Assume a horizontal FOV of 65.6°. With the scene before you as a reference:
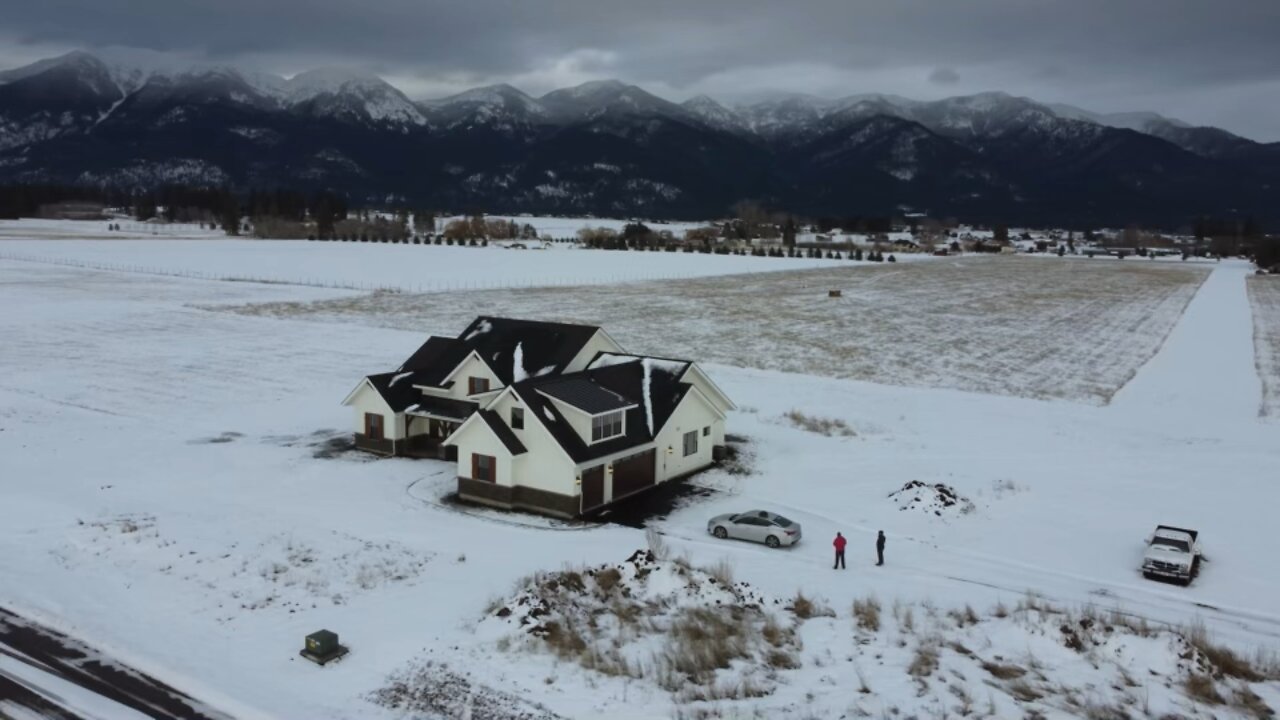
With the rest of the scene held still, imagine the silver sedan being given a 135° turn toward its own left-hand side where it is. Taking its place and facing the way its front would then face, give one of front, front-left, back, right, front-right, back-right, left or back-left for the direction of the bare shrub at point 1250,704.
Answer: front-left

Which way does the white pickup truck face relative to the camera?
toward the camera

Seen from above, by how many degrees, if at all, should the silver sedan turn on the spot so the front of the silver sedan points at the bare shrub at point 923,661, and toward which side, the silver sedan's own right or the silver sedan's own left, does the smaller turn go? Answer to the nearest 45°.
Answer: approximately 135° to the silver sedan's own left

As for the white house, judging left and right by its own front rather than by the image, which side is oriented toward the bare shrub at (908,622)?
left

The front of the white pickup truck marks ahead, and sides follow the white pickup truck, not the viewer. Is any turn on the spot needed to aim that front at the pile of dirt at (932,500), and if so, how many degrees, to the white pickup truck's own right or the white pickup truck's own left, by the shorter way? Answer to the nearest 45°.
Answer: approximately 135° to the white pickup truck's own right

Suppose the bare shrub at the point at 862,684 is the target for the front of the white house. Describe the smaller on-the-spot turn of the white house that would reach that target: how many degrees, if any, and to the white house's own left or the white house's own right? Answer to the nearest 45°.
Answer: approximately 45° to the white house's own left

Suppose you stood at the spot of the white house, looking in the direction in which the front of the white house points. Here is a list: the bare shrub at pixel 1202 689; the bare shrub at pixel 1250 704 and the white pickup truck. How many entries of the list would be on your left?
3

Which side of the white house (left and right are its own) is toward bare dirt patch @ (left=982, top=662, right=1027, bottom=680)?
left

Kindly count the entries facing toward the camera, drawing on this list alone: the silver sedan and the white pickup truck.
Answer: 1

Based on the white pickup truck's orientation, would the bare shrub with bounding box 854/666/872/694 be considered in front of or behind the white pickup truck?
in front

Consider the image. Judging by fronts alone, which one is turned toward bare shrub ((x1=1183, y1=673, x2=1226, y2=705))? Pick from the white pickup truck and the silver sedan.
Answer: the white pickup truck

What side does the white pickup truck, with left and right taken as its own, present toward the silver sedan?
right

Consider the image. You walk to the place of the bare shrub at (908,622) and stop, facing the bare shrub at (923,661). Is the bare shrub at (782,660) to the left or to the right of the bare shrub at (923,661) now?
right

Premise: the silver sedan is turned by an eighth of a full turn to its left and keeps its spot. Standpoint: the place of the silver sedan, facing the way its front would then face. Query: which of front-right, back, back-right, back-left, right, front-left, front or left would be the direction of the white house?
front-right

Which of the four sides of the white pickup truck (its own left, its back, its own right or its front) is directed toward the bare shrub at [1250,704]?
front

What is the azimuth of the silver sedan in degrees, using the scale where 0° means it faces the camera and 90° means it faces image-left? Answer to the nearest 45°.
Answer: approximately 135°

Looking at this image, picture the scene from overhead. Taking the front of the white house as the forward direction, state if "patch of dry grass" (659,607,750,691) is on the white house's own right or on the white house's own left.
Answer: on the white house's own left

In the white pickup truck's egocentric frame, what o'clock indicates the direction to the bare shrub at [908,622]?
The bare shrub is roughly at 1 o'clock from the white pickup truck.
